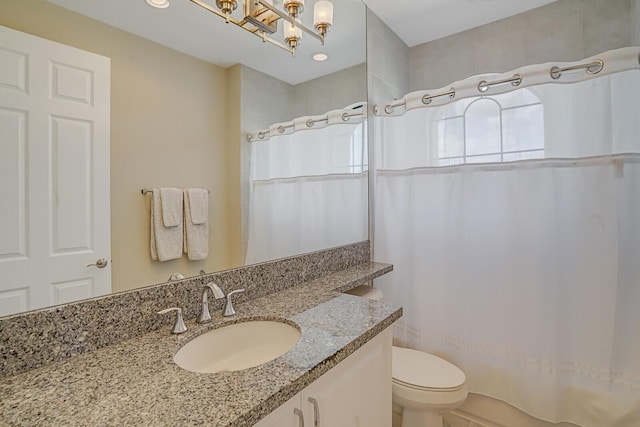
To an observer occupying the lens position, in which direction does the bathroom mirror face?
facing the viewer and to the right of the viewer

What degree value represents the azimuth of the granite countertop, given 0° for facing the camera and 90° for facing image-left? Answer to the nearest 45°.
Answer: approximately 315°

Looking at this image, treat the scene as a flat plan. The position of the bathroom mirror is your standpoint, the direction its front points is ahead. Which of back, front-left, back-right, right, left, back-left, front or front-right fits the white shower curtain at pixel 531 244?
front-left

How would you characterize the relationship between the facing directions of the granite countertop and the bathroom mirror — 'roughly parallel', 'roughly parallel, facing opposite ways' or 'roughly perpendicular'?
roughly parallel

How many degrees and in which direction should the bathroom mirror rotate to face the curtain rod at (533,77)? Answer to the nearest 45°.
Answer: approximately 45° to its left

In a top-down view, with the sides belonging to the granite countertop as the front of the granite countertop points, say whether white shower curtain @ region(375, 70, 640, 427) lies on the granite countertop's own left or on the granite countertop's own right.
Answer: on the granite countertop's own left
